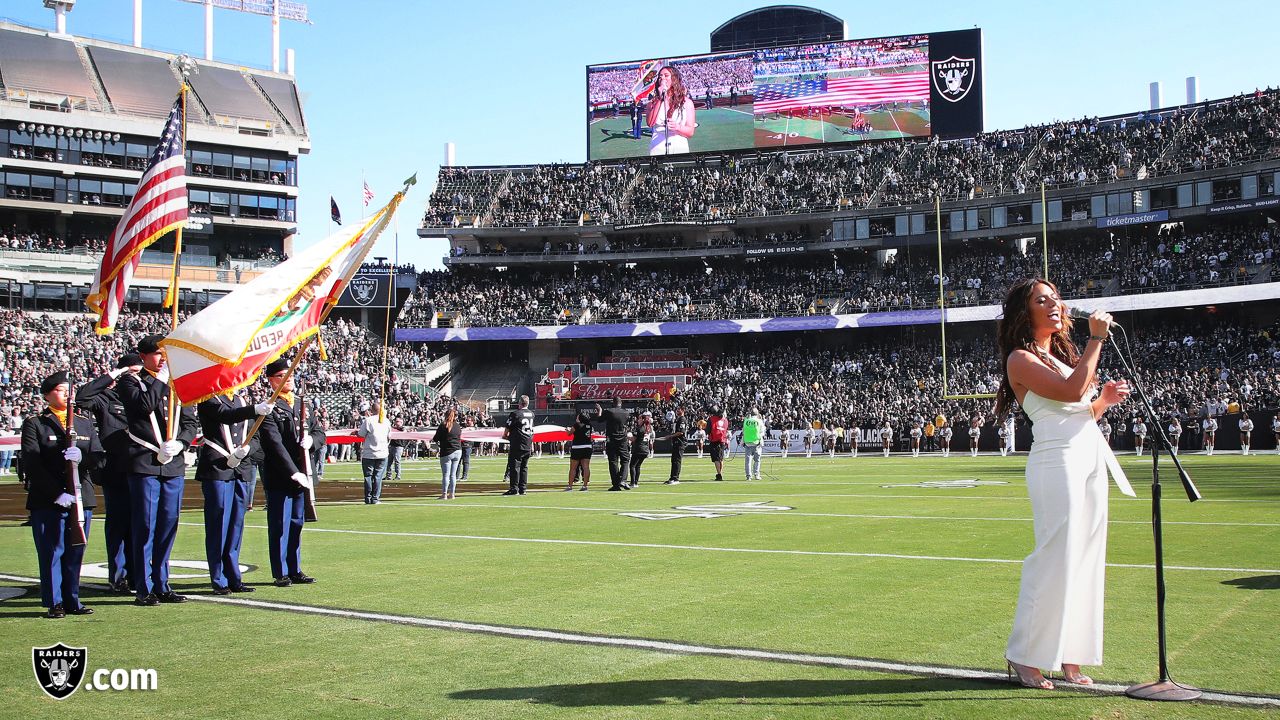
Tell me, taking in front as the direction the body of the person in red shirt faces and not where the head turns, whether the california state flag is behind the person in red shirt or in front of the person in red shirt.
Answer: behind

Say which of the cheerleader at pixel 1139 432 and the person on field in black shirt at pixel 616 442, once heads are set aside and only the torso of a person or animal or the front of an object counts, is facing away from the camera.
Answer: the person on field in black shirt

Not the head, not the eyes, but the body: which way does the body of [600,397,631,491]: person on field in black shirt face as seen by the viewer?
away from the camera

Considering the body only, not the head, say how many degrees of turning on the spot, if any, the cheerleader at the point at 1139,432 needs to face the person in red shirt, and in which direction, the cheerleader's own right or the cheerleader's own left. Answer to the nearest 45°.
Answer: approximately 45° to the cheerleader's own right

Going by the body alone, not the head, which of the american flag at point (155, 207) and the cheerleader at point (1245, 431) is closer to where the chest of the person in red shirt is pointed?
the cheerleader

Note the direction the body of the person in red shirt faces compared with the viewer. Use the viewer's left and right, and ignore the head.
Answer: facing away from the viewer

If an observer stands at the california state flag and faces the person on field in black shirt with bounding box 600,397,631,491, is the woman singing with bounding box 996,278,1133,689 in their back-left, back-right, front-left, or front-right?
back-right

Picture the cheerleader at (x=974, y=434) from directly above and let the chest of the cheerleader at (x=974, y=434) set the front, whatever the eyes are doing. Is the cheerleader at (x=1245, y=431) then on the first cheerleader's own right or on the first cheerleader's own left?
on the first cheerleader's own left

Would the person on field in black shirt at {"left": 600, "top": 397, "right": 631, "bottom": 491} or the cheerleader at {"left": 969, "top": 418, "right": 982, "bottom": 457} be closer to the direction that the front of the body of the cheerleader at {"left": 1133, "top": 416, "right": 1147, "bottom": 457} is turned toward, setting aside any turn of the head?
the person on field in black shirt
